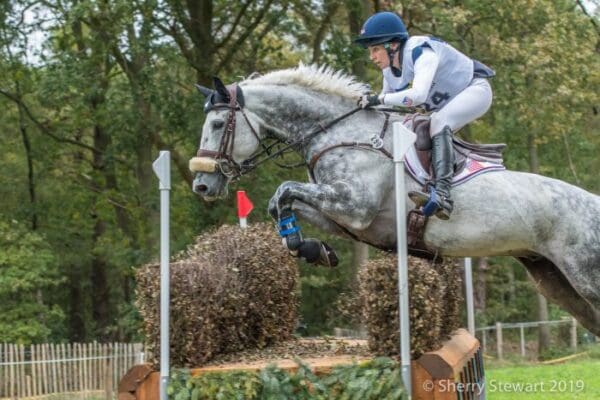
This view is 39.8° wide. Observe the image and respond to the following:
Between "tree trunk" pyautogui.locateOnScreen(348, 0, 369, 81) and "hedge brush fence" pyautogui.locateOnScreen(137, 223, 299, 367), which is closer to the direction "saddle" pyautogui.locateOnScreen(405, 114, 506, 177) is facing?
the hedge brush fence

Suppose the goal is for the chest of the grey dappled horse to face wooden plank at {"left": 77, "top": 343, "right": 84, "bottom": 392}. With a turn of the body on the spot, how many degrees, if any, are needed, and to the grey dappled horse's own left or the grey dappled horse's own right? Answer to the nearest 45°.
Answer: approximately 45° to the grey dappled horse's own right

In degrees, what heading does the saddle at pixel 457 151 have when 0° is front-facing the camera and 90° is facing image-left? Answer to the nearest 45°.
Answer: approximately 90°

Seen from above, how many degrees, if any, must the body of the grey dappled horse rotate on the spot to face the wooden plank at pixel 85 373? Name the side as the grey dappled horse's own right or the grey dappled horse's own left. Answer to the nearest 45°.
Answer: approximately 45° to the grey dappled horse's own right

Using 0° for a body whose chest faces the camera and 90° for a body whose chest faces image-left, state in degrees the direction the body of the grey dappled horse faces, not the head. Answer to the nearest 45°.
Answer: approximately 90°

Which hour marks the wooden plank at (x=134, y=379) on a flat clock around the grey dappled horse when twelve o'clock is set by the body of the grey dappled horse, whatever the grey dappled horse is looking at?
The wooden plank is roughly at 12 o'clock from the grey dappled horse.

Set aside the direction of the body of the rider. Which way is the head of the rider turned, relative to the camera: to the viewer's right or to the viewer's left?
to the viewer's left

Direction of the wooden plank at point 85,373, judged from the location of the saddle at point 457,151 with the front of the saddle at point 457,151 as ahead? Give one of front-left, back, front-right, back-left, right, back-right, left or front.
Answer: front-right

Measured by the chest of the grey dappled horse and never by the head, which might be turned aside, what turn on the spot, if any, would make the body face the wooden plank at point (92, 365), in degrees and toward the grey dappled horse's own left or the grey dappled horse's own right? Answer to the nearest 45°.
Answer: approximately 45° to the grey dappled horse's own right
